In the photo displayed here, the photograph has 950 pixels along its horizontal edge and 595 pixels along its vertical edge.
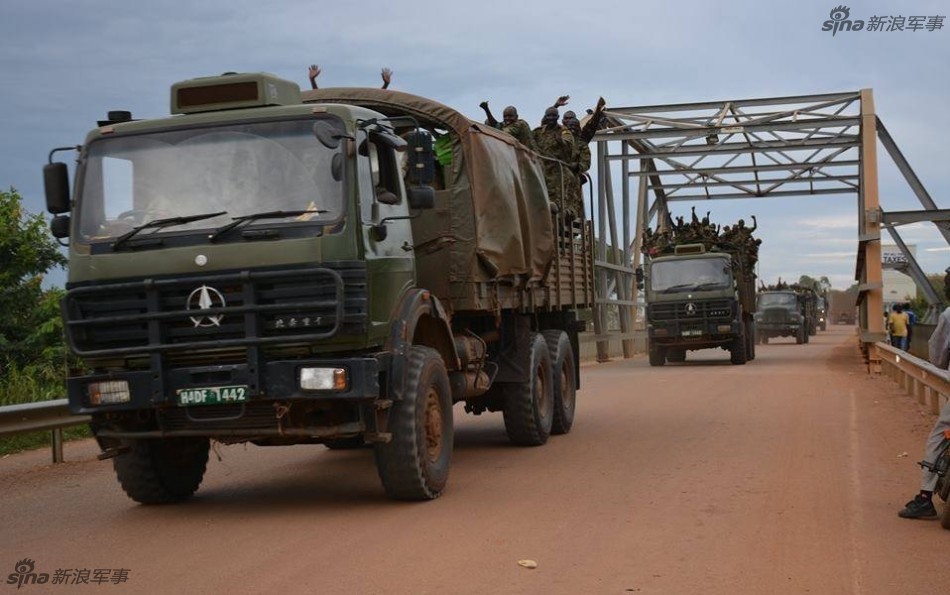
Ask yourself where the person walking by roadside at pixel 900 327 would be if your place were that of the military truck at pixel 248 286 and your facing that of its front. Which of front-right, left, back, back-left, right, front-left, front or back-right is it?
back

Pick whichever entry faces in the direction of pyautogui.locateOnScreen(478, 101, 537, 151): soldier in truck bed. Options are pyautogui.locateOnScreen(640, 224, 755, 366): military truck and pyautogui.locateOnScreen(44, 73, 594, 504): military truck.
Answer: pyautogui.locateOnScreen(640, 224, 755, 366): military truck

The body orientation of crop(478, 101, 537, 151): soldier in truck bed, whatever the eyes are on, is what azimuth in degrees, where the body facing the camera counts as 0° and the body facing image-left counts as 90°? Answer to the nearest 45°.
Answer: approximately 45°

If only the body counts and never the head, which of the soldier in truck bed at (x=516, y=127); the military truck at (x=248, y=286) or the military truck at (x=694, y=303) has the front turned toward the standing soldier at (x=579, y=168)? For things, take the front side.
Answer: the military truck at (x=694, y=303)

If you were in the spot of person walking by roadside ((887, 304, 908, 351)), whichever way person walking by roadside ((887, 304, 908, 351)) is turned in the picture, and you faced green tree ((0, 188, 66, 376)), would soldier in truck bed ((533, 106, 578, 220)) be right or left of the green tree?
left
